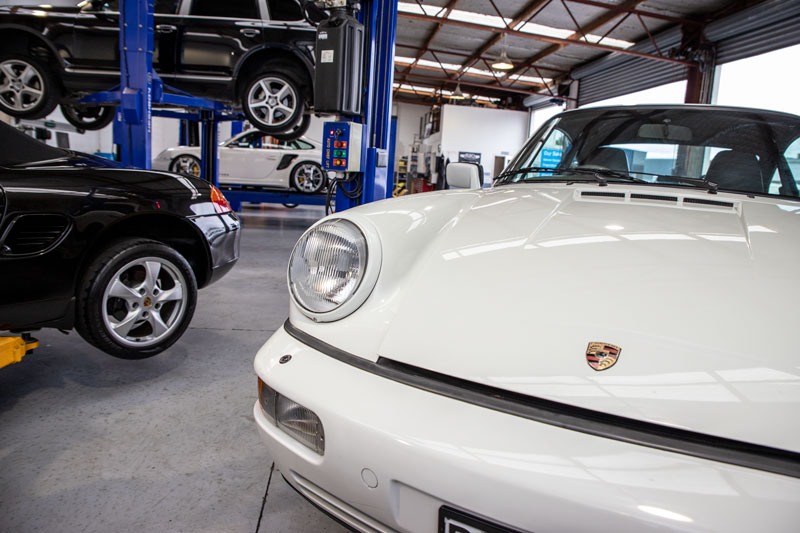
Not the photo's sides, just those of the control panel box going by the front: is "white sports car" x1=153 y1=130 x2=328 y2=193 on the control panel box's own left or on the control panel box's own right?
on the control panel box's own right

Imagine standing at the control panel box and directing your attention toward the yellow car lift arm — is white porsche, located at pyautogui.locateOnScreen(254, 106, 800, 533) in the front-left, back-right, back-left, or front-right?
front-left

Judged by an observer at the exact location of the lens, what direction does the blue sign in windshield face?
facing the viewer

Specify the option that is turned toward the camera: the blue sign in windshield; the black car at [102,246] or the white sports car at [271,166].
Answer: the blue sign in windshield

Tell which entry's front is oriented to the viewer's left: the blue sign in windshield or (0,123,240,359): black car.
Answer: the black car

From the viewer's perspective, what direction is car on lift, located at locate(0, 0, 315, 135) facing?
to the viewer's left

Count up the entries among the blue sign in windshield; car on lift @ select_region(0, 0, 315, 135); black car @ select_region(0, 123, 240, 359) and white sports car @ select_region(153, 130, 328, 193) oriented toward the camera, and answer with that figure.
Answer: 1

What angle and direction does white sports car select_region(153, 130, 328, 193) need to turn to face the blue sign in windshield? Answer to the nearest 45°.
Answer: approximately 90° to its left

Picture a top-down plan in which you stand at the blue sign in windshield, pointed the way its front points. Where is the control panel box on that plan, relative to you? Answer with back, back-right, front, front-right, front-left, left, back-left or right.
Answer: back-right

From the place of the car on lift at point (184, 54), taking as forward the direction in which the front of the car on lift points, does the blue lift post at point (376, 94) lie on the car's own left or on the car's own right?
on the car's own left

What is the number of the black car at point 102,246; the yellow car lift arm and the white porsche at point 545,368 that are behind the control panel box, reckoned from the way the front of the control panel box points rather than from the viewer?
0

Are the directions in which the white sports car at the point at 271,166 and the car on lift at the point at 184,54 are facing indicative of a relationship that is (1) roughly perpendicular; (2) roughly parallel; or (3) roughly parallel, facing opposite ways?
roughly parallel

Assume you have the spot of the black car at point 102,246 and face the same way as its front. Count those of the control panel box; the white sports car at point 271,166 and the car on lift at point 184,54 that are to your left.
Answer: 0

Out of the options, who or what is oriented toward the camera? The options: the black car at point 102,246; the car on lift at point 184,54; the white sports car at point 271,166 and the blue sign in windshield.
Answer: the blue sign in windshield

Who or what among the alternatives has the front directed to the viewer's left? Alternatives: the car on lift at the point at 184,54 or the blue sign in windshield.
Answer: the car on lift

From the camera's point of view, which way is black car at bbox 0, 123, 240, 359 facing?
to the viewer's left

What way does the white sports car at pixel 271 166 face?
to the viewer's left
